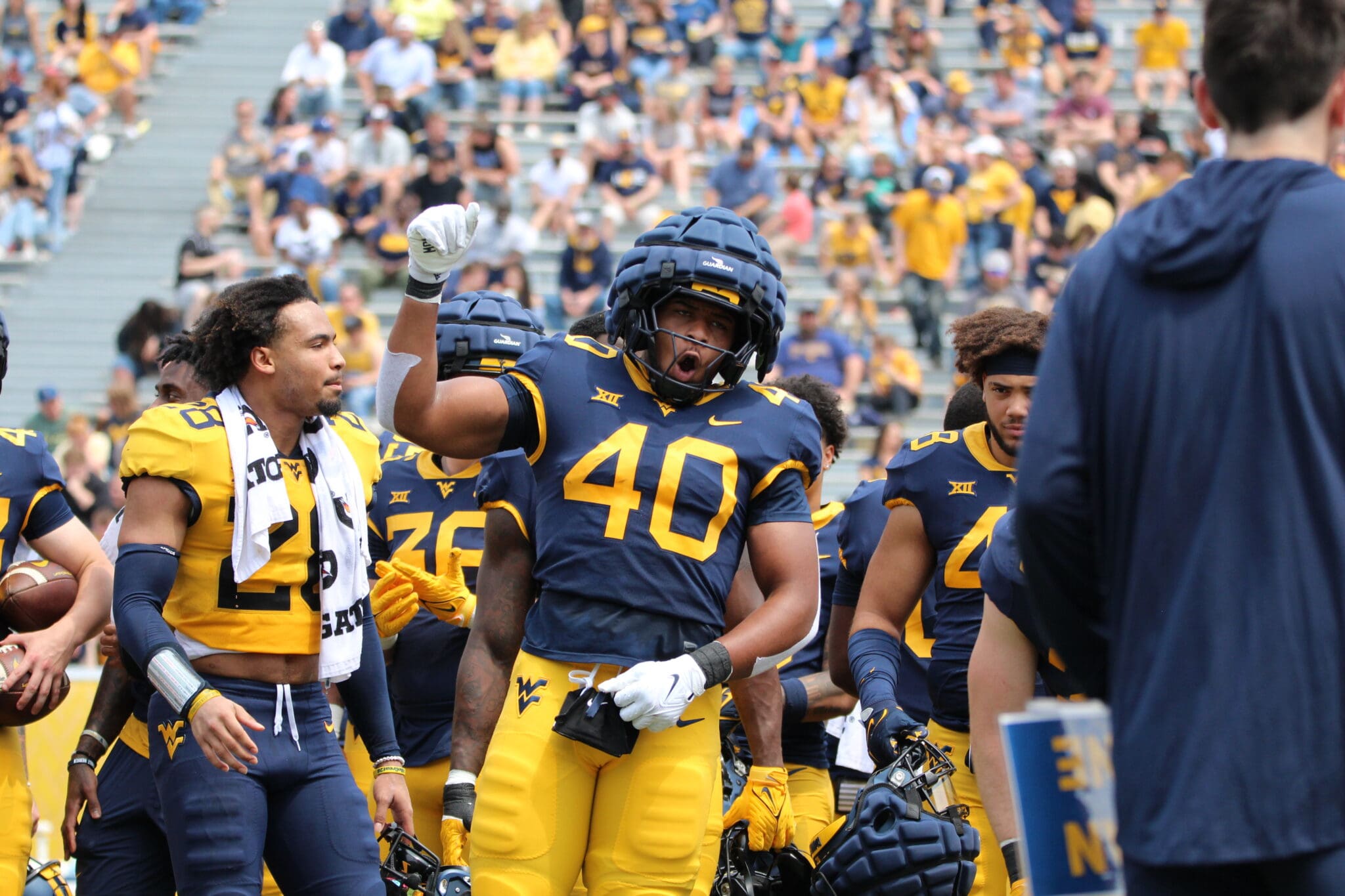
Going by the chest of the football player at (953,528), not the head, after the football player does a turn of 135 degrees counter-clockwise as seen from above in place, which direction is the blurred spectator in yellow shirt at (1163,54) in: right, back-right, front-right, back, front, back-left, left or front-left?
front-left

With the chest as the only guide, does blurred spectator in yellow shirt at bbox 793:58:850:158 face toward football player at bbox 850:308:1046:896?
yes

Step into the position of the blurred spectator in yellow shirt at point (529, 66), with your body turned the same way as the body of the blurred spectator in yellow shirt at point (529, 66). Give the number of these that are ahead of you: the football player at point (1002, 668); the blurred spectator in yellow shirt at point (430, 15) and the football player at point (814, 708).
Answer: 2

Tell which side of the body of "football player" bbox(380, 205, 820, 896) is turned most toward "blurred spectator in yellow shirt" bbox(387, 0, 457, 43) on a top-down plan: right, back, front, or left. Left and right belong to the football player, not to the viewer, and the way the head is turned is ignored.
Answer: back

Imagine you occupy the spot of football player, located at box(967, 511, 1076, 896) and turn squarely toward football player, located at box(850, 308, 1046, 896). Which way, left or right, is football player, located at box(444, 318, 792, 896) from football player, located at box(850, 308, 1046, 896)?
left

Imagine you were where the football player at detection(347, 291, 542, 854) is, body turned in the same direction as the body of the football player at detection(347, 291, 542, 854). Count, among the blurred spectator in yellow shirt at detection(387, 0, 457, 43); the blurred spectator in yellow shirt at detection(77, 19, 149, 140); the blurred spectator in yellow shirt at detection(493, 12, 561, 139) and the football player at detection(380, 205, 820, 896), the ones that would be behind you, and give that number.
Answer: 3

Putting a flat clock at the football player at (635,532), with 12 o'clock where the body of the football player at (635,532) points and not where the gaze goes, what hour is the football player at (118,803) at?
the football player at (118,803) is roughly at 4 o'clock from the football player at (635,532).
